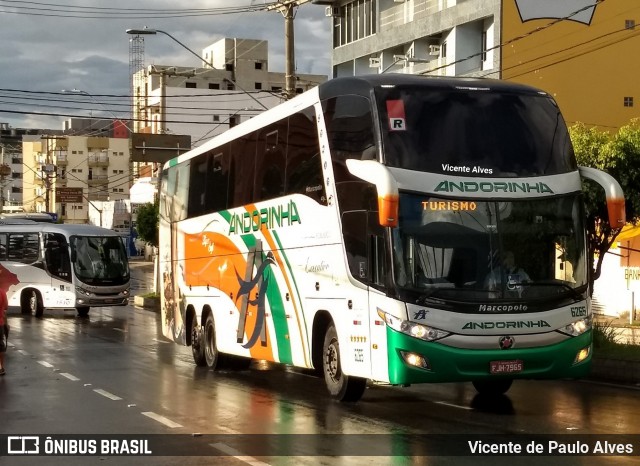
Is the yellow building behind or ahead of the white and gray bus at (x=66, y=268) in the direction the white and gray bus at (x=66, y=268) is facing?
ahead

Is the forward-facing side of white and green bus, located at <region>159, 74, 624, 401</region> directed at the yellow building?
no

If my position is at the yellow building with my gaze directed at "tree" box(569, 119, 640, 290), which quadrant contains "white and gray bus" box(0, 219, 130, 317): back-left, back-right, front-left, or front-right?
front-right

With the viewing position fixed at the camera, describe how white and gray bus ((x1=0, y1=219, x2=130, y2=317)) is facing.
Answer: facing the viewer and to the right of the viewer

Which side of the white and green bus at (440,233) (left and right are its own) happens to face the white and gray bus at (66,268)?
back

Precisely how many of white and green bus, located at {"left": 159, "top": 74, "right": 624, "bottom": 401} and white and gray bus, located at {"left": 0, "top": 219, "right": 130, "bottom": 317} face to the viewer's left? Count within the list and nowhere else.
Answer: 0

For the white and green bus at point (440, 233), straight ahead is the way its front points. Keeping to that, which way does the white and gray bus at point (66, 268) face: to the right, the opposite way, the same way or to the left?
the same way

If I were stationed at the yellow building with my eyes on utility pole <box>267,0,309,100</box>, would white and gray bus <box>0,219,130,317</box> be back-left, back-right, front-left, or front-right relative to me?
front-right

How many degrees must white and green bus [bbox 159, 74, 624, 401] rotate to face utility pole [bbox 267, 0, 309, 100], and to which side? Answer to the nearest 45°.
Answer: approximately 135° to its left

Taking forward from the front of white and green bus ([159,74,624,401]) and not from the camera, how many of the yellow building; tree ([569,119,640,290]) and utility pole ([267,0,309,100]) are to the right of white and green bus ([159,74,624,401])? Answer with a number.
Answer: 0

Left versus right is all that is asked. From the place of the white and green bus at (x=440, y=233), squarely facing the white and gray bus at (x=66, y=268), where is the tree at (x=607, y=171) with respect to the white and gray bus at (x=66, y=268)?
right

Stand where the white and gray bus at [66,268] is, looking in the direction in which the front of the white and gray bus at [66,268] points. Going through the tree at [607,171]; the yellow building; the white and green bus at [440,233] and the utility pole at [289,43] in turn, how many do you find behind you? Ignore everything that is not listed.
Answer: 0
